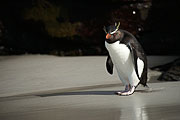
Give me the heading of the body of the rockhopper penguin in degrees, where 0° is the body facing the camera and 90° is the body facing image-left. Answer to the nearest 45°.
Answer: approximately 45°
